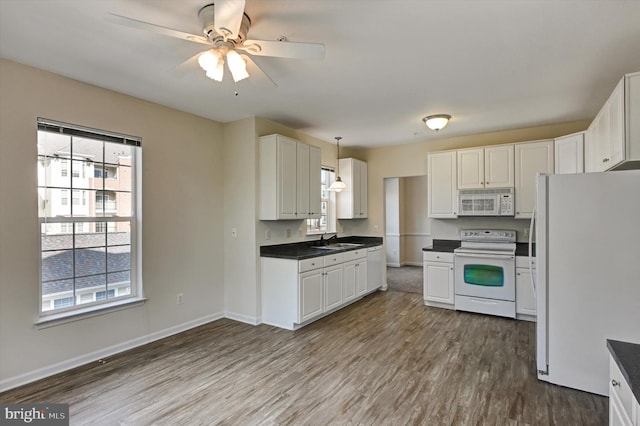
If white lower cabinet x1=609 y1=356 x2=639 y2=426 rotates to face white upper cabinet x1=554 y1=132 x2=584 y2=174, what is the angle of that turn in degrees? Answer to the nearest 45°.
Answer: approximately 90° to its right

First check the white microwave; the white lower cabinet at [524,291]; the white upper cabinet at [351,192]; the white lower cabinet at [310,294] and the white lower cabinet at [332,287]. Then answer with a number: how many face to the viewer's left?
0

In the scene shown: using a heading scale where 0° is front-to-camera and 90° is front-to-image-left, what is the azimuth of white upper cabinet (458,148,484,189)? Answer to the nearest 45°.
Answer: approximately 0°

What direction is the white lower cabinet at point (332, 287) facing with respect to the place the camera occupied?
facing the viewer and to the right of the viewer

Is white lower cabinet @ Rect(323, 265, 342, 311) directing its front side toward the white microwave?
no

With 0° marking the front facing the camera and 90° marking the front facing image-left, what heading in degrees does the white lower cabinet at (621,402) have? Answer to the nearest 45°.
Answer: approximately 90°

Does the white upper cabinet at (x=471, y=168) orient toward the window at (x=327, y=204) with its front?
no

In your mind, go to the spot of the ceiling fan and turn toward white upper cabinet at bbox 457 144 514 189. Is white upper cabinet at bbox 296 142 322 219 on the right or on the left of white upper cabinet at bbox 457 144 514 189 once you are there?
left

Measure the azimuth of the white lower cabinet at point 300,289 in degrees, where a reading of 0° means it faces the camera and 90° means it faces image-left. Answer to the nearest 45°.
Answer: approximately 315°

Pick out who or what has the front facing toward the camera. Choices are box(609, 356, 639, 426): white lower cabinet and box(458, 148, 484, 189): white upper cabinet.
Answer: the white upper cabinet

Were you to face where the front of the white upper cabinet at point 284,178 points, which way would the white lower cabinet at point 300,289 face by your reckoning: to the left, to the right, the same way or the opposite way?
the same way

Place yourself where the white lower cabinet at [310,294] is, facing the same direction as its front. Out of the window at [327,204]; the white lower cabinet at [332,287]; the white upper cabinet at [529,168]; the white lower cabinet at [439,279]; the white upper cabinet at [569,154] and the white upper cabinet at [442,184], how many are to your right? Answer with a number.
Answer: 0

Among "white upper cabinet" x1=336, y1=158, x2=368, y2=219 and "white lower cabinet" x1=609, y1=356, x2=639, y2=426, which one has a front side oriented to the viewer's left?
the white lower cabinet

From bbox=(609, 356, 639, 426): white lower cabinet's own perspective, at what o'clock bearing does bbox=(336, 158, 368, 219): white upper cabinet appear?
The white upper cabinet is roughly at 1 o'clock from the white lower cabinet.

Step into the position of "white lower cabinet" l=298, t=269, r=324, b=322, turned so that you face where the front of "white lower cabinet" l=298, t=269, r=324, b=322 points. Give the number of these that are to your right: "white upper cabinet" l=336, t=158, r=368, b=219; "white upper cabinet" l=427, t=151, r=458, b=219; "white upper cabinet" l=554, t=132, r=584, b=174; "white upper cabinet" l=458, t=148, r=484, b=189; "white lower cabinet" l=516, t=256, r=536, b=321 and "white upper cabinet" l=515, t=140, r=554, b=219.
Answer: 0
